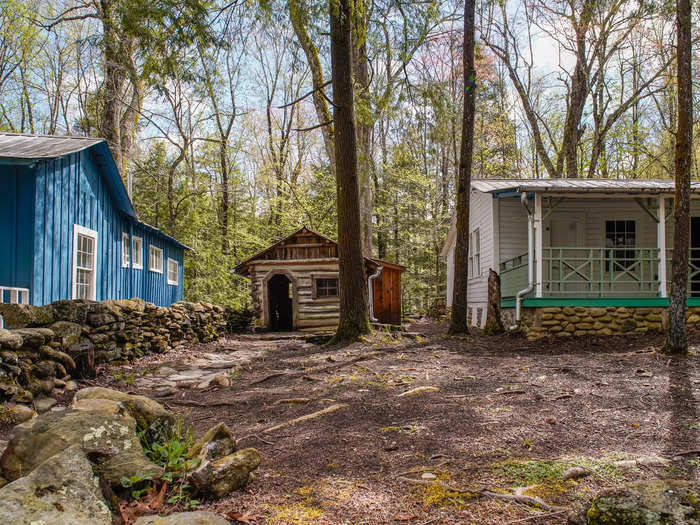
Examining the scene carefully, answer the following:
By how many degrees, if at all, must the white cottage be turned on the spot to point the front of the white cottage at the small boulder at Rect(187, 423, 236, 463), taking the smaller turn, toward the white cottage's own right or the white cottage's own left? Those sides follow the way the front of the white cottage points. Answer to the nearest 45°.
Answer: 0° — it already faces it

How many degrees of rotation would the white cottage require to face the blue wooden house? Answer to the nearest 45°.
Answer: approximately 45° to its right

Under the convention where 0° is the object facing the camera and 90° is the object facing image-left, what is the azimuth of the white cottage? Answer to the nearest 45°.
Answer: approximately 0°

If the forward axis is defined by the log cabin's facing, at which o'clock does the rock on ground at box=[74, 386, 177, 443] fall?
The rock on ground is roughly at 12 o'clock from the log cabin.

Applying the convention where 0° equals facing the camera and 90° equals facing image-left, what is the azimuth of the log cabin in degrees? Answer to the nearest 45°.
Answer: approximately 0°

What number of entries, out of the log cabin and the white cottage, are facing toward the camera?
2
